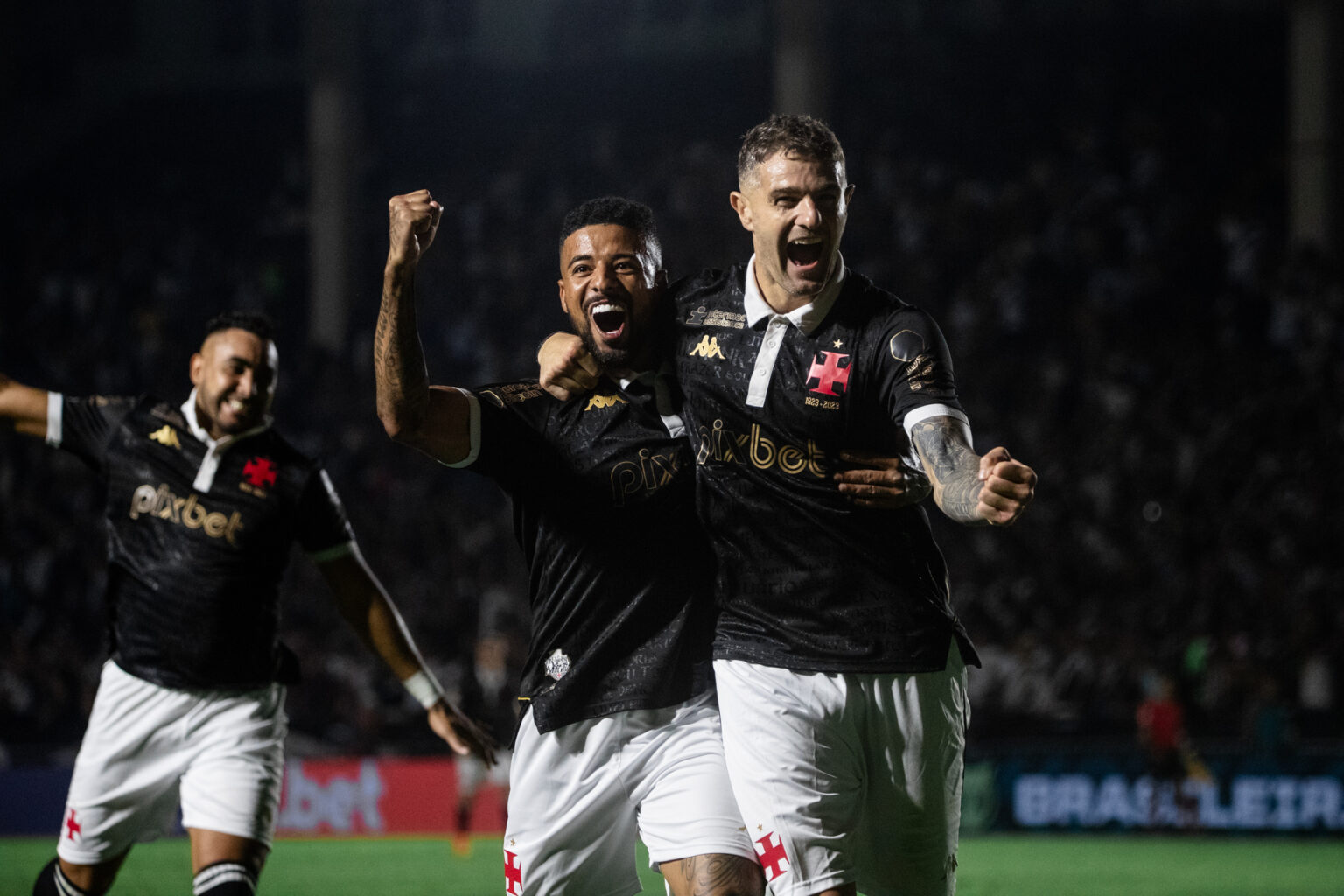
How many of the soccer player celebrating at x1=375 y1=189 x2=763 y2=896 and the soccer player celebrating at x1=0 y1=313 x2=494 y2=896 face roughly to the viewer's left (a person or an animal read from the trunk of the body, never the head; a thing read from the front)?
0

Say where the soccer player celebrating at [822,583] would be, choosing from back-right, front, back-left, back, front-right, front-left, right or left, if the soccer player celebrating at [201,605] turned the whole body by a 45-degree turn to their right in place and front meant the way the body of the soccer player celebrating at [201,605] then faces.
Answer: left

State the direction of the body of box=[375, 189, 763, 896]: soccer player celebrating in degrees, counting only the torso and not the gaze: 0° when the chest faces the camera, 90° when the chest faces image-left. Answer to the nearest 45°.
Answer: approximately 315°

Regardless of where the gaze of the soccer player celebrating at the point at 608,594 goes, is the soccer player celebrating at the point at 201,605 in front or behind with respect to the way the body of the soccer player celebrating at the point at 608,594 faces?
behind

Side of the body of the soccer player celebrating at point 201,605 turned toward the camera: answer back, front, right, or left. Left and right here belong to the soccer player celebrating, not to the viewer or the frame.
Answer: front

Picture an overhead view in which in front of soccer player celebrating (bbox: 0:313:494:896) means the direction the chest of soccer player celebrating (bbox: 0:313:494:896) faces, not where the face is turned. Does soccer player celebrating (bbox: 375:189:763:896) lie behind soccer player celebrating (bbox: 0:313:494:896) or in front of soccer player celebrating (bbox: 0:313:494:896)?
in front
